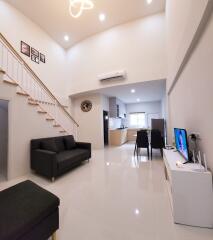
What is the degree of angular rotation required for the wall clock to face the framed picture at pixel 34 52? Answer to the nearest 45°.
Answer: approximately 45° to its right

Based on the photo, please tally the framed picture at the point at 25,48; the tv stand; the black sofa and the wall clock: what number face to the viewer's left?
1

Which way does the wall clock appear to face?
toward the camera

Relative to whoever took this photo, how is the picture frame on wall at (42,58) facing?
facing the viewer and to the right of the viewer

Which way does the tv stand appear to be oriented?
to the viewer's left

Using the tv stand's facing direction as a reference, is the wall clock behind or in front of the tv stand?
in front
